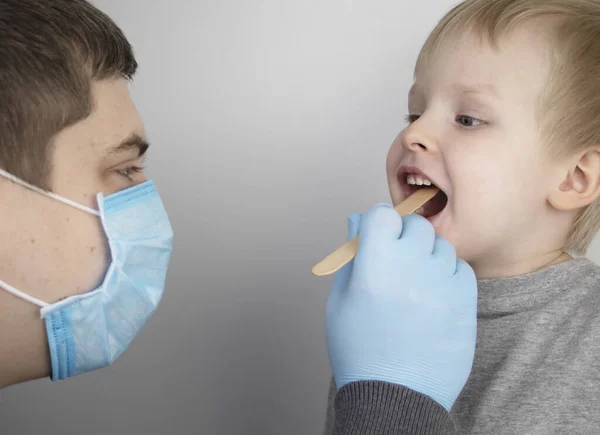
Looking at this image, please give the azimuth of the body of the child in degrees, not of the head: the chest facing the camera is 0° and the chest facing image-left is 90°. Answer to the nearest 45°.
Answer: approximately 45°
